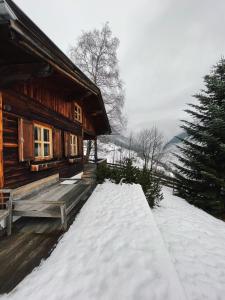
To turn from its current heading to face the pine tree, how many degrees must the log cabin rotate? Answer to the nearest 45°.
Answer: approximately 45° to its left

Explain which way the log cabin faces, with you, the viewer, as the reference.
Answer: facing the viewer and to the right of the viewer

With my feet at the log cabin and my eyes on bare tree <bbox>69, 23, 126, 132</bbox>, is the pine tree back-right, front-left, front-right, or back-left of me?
front-right

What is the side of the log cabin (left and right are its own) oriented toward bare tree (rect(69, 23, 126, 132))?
left

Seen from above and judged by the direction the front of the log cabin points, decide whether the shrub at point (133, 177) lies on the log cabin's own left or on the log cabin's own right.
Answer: on the log cabin's own left

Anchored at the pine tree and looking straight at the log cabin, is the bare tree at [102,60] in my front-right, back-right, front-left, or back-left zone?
front-right

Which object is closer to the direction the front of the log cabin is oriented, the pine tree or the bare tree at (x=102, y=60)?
the pine tree
